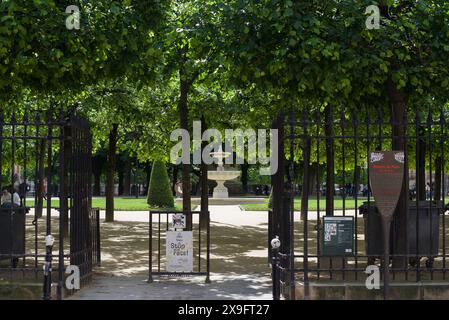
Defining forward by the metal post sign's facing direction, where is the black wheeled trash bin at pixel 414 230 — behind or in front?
behind

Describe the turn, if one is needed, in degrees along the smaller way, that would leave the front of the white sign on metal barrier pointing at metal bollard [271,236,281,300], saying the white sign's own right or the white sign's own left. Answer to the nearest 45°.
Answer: approximately 45° to the white sign's own left

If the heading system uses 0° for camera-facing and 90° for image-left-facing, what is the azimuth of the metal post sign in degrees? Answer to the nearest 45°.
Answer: approximately 0°

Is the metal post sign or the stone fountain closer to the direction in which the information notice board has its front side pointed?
the metal post sign

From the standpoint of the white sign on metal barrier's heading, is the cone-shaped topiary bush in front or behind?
behind

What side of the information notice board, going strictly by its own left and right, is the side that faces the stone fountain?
back

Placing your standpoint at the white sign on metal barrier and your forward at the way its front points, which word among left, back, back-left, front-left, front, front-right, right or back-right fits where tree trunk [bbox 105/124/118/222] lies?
back

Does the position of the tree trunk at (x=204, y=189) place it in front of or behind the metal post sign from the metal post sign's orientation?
behind

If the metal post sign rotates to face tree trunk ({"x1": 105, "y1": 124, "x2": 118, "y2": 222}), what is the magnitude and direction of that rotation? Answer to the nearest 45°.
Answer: approximately 135° to its right

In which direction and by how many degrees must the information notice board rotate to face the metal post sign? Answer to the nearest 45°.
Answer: approximately 45° to its left

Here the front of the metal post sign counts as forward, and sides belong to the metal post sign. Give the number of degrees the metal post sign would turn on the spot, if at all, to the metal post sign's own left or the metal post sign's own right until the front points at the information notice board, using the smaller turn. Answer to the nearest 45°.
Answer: approximately 135° to the metal post sign's own right

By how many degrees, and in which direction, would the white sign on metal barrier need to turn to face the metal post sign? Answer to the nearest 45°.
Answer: approximately 45° to its left

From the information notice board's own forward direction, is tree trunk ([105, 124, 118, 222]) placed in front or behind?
behind
